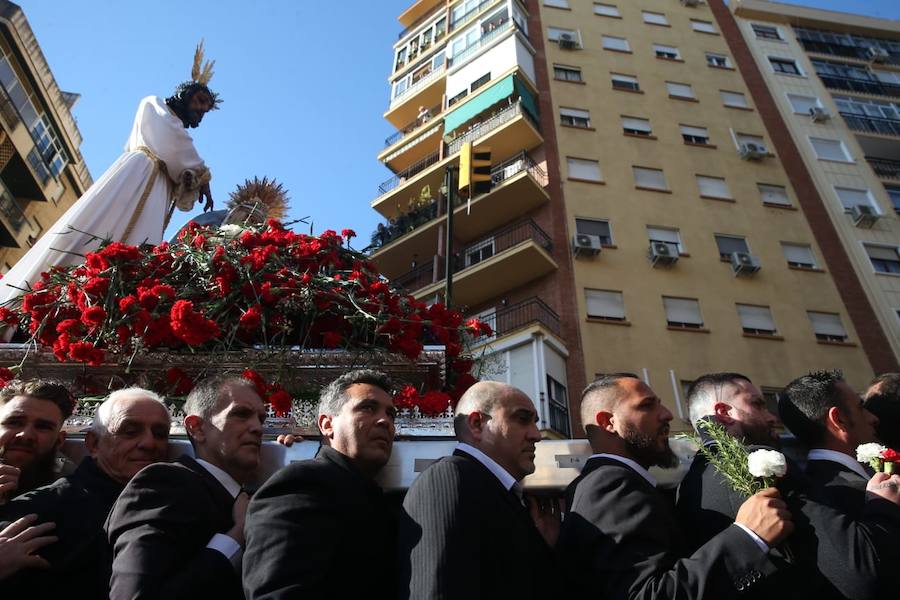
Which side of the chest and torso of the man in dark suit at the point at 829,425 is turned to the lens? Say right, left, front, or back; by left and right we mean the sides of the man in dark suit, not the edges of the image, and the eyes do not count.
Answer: right

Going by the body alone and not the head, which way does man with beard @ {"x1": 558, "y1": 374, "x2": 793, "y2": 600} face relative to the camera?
to the viewer's right

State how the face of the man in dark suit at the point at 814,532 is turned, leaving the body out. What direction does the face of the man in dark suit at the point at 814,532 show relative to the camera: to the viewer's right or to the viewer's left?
to the viewer's right

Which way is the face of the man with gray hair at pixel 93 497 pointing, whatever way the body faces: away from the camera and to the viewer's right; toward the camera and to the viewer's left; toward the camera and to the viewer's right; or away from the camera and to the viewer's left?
toward the camera and to the viewer's right

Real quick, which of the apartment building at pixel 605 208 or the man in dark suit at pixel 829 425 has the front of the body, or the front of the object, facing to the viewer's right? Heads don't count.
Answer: the man in dark suit

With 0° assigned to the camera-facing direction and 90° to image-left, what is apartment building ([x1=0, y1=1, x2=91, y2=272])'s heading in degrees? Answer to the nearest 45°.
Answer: approximately 315°

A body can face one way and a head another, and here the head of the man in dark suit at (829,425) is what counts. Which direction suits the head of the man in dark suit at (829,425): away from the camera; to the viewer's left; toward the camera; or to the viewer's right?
to the viewer's right

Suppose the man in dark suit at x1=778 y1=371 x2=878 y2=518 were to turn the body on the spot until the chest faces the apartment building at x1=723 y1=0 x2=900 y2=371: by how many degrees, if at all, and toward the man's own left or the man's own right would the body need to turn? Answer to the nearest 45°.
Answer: approximately 90° to the man's own left
